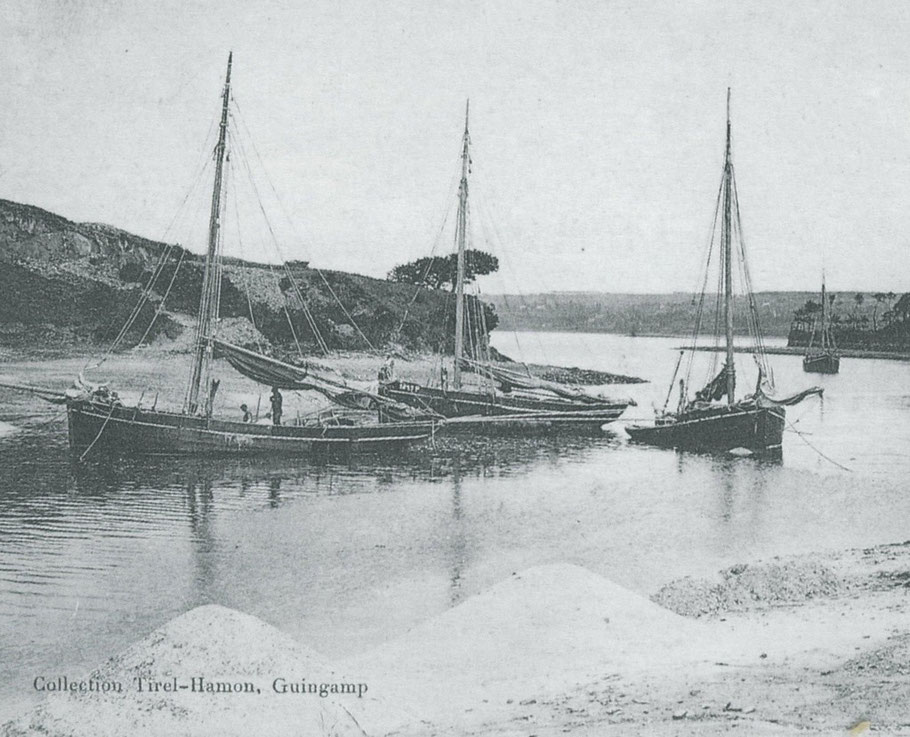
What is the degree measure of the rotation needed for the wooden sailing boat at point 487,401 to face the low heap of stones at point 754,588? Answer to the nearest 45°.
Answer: approximately 90° to its left

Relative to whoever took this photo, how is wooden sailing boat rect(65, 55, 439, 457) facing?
facing to the left of the viewer

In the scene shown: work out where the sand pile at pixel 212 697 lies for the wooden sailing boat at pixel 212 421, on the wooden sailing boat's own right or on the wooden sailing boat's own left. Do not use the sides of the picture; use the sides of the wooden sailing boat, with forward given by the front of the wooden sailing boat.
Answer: on the wooden sailing boat's own left

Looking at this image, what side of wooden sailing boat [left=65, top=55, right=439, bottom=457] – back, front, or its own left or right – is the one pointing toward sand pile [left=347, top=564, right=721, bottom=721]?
left

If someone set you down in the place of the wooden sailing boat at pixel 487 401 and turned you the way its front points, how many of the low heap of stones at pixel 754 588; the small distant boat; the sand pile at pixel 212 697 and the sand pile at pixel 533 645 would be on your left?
3

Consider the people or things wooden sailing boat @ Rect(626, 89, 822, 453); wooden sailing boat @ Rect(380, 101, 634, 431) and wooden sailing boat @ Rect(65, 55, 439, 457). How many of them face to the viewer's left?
2

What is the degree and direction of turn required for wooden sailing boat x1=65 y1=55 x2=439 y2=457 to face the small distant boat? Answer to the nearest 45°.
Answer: approximately 135° to its right

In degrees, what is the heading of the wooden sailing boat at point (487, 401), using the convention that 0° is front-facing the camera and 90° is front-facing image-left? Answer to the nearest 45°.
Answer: approximately 90°

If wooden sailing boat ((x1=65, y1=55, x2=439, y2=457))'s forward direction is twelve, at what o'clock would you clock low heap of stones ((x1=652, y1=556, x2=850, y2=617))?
The low heap of stones is roughly at 8 o'clock from the wooden sailing boat.
